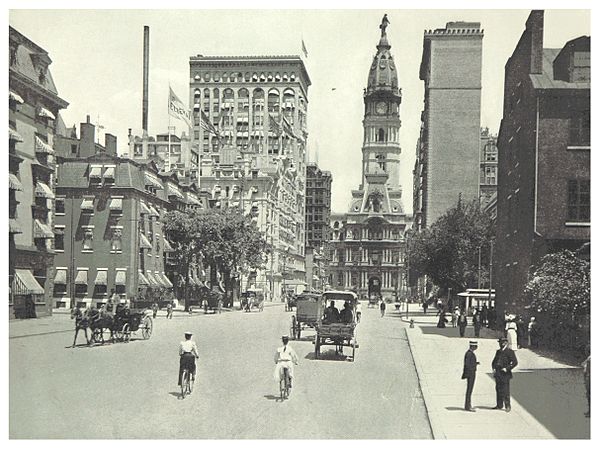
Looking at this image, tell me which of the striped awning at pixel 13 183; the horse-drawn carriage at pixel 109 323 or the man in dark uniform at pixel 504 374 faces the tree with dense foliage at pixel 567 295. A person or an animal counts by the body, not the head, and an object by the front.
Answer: the striped awning

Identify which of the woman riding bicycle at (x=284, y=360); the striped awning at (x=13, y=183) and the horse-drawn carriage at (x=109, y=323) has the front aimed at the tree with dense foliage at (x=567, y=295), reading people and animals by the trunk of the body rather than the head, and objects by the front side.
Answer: the striped awning

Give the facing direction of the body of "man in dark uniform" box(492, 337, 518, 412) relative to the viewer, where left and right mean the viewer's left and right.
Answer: facing the viewer and to the left of the viewer

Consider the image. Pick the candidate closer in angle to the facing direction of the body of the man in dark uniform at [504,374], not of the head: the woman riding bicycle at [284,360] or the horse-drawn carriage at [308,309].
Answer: the woman riding bicycle

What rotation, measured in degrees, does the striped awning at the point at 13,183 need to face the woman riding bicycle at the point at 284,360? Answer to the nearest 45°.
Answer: approximately 45° to its right

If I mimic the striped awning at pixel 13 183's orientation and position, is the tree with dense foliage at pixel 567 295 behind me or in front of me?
in front

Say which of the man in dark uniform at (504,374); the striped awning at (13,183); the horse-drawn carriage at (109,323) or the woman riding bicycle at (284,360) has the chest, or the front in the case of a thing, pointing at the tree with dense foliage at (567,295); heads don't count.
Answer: the striped awning

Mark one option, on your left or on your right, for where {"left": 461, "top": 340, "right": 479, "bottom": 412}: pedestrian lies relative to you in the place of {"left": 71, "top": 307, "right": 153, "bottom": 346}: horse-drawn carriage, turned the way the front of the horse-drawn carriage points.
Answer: on your left
